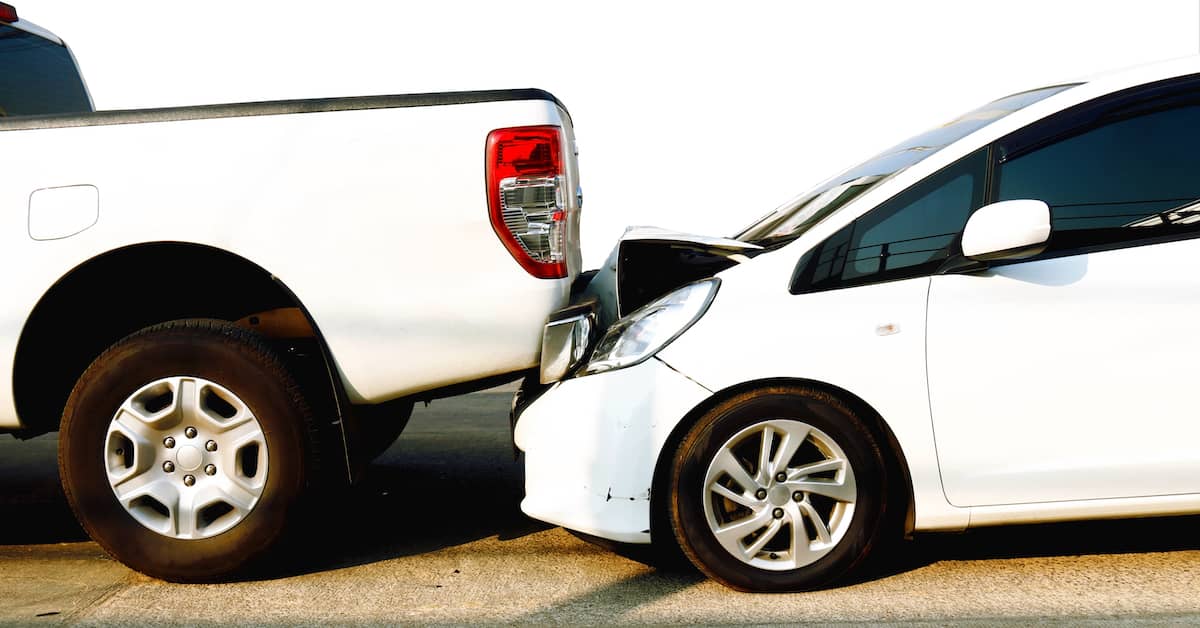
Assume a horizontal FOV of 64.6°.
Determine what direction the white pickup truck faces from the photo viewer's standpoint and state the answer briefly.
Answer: facing to the left of the viewer

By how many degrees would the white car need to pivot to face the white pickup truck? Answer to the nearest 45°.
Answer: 0° — it already faces it

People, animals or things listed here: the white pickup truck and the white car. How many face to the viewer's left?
2

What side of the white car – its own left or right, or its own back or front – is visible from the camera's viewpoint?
left

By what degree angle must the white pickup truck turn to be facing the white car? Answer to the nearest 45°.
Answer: approximately 135° to its left
